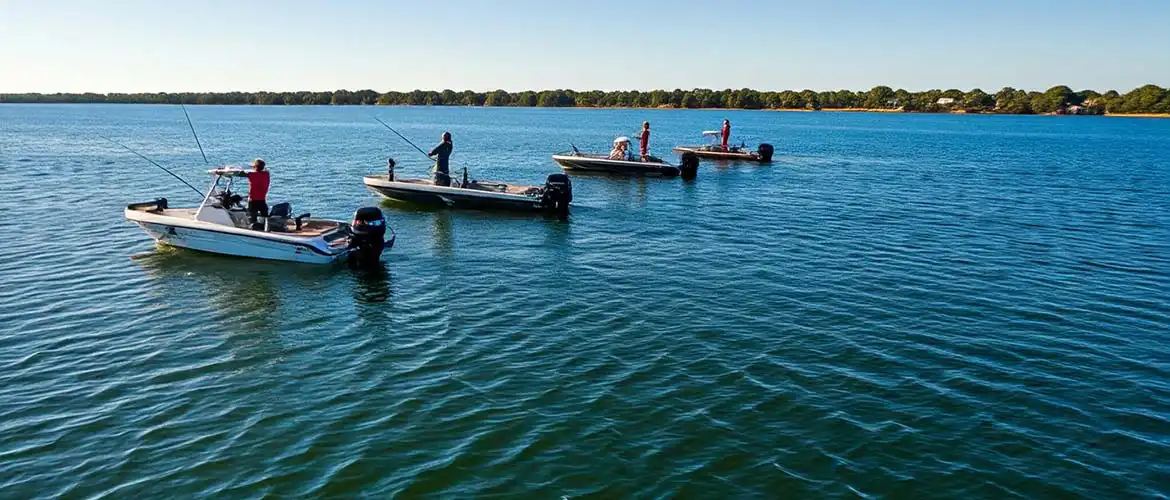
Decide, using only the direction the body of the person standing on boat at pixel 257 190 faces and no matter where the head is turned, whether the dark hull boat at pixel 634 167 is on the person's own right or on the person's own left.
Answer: on the person's own right

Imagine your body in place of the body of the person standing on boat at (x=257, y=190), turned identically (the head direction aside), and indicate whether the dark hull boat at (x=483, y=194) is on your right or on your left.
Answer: on your right

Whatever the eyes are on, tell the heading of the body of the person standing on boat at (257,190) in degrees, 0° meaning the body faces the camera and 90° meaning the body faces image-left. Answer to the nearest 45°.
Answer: approximately 135°

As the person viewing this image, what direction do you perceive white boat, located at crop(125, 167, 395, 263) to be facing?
facing away from the viewer and to the left of the viewer

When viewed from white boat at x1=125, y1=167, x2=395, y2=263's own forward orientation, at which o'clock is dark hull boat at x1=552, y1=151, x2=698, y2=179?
The dark hull boat is roughly at 3 o'clock from the white boat.
